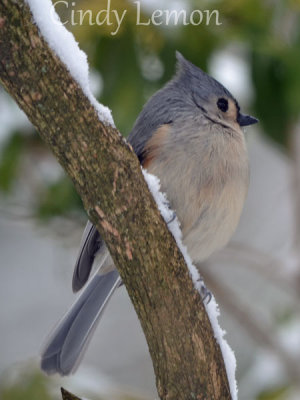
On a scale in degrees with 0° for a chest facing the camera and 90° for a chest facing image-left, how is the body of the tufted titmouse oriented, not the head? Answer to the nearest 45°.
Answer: approximately 270°

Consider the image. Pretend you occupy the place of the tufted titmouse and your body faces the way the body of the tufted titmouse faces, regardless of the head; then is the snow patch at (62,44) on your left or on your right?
on your right
